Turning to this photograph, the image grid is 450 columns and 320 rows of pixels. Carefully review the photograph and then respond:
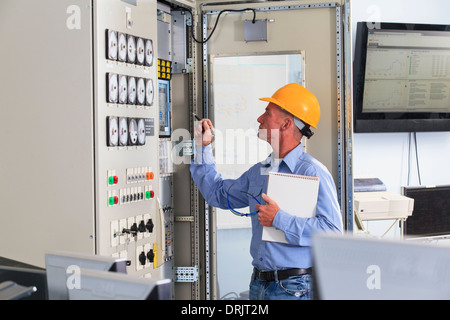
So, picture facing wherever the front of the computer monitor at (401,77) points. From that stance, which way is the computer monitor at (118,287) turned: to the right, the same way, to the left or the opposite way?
the opposite way

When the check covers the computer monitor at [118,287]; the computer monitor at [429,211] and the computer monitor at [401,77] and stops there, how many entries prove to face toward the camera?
2

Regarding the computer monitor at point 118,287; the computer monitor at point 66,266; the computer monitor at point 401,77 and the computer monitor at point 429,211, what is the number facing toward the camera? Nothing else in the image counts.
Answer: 2

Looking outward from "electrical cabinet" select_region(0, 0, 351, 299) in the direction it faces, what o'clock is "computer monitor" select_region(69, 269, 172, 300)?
The computer monitor is roughly at 1 o'clock from the electrical cabinet.

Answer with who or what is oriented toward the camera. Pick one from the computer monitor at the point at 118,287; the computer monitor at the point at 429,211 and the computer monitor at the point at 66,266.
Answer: the computer monitor at the point at 429,211

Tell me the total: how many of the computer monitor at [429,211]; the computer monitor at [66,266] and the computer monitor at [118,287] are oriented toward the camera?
1

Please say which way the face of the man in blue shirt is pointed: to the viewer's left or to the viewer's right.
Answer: to the viewer's left

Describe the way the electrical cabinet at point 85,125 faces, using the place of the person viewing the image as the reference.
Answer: facing the viewer and to the right of the viewer

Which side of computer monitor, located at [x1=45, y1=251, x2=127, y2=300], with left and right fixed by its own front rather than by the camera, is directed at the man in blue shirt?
front

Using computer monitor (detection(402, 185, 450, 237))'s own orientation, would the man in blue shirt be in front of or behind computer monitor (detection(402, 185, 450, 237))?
in front

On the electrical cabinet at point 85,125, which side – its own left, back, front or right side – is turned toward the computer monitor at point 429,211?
left
